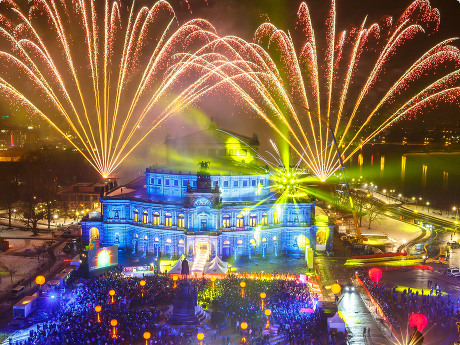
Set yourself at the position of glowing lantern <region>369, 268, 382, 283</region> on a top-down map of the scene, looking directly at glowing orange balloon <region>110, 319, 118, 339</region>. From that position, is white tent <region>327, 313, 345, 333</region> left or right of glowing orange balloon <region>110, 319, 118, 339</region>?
left

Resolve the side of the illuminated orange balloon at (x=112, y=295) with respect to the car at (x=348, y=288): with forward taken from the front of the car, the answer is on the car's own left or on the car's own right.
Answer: on the car's own right

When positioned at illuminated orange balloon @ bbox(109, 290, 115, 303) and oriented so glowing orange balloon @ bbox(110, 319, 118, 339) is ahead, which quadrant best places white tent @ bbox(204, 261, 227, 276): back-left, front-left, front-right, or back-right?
back-left

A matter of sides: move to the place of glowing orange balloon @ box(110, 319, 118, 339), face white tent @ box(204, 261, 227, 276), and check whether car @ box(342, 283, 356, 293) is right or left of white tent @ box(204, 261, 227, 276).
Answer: right

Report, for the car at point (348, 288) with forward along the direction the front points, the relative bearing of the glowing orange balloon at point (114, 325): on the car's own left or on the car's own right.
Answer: on the car's own right

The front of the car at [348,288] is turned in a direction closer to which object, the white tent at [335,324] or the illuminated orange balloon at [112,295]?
the white tent

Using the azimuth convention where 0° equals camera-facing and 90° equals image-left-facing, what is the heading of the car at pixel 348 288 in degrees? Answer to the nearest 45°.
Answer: approximately 0°

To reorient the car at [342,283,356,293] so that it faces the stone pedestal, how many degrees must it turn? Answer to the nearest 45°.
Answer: approximately 45° to its right
